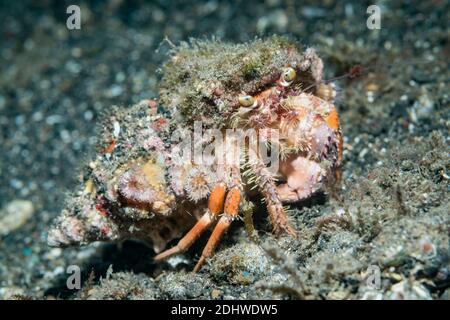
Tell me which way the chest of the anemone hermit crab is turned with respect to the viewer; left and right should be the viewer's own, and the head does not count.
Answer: facing the viewer and to the right of the viewer
